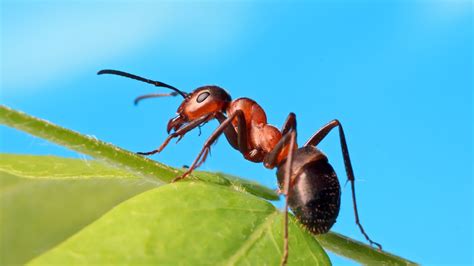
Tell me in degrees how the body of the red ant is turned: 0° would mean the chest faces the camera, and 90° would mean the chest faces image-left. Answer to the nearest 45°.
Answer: approximately 90°

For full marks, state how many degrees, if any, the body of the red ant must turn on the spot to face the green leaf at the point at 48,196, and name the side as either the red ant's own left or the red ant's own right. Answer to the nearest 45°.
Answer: approximately 45° to the red ant's own left
